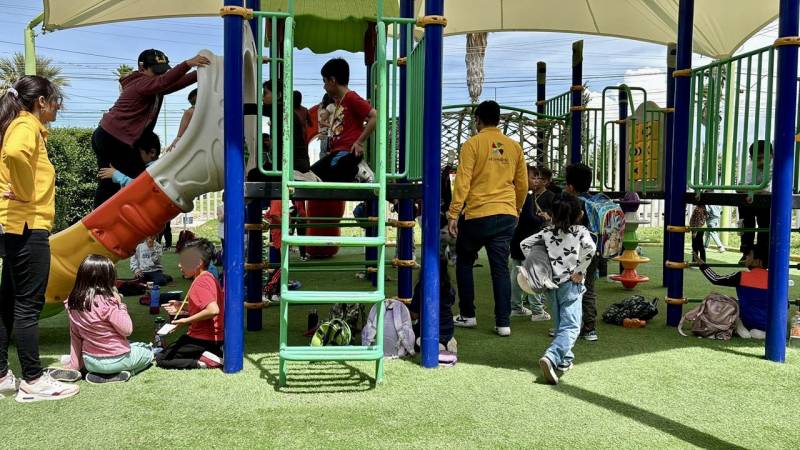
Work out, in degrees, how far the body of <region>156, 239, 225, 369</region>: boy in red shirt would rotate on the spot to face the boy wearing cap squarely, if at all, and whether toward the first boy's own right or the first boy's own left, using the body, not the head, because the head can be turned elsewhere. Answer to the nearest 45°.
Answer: approximately 90° to the first boy's own right

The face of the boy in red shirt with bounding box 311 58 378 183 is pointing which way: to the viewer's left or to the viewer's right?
to the viewer's left

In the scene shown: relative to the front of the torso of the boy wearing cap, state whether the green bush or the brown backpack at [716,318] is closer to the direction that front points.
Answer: the brown backpack

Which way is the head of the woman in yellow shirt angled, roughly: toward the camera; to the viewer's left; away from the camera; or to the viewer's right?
to the viewer's right

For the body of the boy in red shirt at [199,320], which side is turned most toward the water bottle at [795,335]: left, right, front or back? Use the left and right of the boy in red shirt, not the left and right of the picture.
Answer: back

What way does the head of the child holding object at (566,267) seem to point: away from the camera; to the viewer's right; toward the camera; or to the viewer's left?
away from the camera

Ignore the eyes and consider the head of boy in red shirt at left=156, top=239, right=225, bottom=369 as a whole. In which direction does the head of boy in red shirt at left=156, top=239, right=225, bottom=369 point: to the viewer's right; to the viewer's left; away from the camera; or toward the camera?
to the viewer's left

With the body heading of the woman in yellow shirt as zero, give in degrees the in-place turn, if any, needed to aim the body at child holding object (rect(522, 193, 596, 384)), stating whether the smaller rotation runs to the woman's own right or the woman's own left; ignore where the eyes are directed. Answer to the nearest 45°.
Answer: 0° — they already face them

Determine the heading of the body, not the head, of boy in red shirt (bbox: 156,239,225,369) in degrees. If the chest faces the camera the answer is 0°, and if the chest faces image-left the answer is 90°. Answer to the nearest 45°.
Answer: approximately 90°

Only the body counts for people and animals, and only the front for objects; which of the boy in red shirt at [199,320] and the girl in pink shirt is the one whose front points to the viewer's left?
the boy in red shirt

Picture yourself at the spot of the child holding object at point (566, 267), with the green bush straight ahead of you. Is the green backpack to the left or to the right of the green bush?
left

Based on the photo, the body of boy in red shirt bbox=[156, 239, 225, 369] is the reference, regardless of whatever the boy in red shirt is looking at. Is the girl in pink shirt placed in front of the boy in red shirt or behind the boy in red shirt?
in front

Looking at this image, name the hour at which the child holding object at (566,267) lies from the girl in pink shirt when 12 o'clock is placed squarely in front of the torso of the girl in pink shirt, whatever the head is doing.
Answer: The child holding object is roughly at 2 o'clock from the girl in pink shirt.

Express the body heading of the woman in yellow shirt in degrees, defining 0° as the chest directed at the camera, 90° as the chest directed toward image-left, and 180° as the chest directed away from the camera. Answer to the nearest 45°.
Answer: approximately 270°
